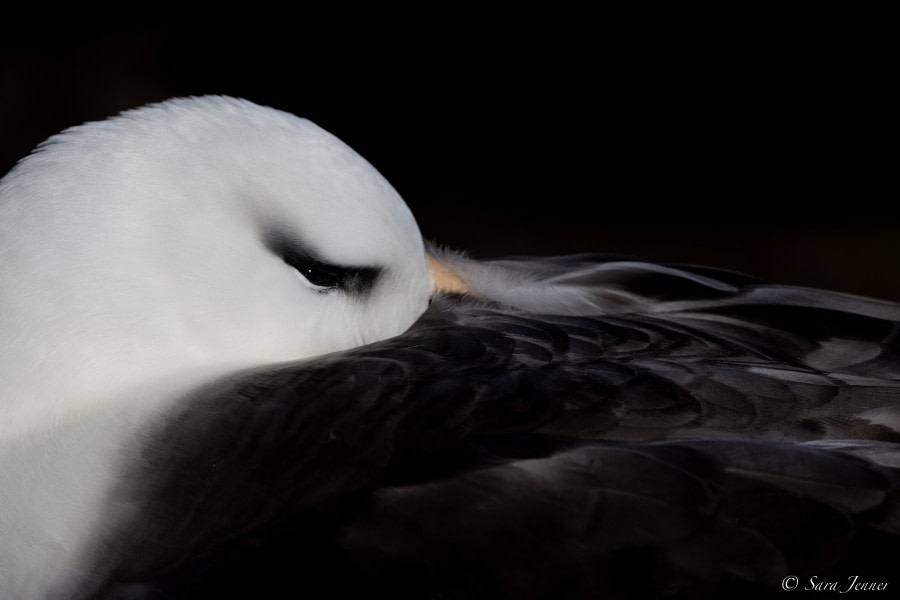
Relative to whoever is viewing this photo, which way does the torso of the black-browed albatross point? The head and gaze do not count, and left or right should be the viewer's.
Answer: facing to the left of the viewer
